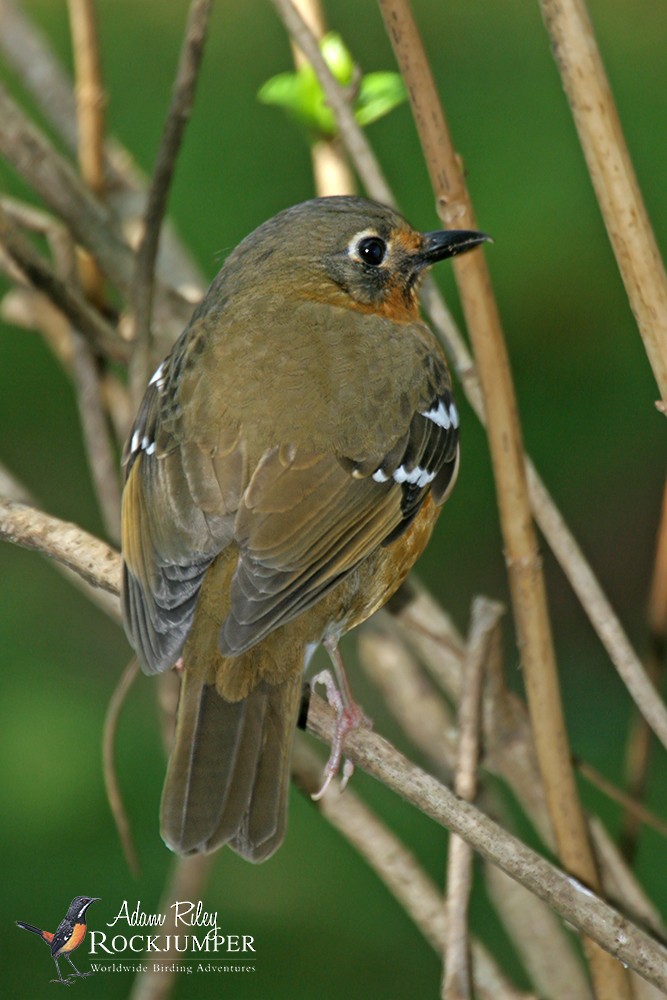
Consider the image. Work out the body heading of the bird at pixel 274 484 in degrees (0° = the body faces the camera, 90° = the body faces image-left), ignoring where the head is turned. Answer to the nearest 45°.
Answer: approximately 225°
